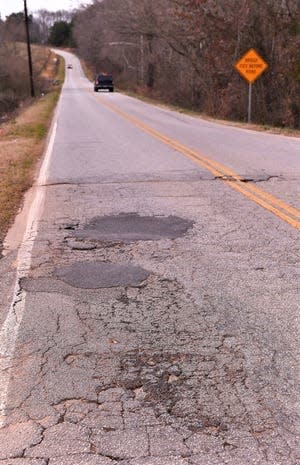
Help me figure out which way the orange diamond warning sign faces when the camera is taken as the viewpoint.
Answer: facing the viewer
